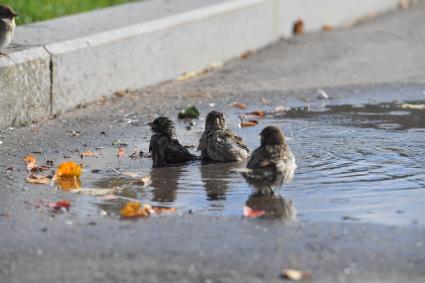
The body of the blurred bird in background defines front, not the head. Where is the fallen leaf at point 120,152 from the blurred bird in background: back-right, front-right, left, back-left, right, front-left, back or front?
front-right

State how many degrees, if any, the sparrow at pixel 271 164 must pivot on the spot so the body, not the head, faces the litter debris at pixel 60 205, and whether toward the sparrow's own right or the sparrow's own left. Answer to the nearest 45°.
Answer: approximately 135° to the sparrow's own left

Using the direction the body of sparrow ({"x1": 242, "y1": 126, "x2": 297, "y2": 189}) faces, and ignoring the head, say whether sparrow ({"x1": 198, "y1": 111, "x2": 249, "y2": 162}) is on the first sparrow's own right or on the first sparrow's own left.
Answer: on the first sparrow's own left

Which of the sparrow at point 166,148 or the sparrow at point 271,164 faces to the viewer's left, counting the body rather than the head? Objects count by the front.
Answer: the sparrow at point 166,148

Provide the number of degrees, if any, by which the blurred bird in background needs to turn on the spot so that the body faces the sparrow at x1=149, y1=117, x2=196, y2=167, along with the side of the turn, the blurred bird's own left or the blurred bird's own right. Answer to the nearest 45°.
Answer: approximately 45° to the blurred bird's own right

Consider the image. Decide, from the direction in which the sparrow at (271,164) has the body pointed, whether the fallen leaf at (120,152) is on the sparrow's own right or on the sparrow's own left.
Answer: on the sparrow's own left

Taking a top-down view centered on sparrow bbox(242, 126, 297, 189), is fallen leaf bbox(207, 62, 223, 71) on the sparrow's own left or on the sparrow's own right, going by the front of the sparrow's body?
on the sparrow's own left

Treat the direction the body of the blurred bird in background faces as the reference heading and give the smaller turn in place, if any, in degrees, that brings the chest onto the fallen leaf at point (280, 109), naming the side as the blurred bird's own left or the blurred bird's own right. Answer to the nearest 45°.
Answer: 0° — it already faces it

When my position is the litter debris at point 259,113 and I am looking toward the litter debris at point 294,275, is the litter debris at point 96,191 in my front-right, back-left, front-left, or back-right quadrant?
front-right

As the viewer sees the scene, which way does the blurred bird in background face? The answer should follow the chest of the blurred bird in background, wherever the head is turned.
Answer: to the viewer's right

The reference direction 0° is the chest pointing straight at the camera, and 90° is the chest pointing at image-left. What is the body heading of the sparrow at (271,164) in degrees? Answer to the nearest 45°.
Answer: approximately 225°

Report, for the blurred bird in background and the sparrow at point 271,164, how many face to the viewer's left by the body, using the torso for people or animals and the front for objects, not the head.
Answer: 0
